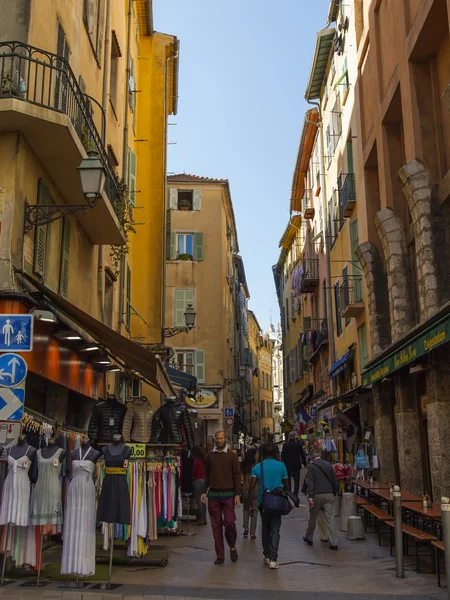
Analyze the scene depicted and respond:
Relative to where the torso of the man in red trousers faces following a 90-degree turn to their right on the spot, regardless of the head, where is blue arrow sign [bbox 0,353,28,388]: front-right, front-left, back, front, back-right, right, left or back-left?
front-left

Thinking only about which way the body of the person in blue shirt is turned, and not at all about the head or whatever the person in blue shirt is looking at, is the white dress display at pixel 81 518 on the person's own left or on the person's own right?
on the person's own left

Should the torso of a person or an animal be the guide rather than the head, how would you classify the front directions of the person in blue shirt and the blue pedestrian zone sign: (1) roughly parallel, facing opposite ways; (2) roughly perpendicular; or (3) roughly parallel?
roughly parallel, facing opposite ways

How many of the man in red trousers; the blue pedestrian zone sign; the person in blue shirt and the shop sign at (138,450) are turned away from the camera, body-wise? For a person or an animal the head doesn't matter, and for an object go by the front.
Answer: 1

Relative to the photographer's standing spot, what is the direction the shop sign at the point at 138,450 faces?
facing the viewer

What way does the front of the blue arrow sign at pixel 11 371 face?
toward the camera

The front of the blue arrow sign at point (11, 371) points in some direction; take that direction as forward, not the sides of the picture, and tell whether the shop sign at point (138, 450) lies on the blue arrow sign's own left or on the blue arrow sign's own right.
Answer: on the blue arrow sign's own left

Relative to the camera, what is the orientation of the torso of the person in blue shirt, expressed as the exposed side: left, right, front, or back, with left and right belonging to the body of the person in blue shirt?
back

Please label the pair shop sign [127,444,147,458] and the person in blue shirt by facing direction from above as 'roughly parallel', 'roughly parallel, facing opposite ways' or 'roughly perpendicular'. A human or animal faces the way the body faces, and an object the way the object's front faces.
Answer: roughly parallel, facing opposite ways

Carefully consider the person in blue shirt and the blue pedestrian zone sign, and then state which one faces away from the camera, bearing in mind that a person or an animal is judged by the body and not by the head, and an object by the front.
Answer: the person in blue shirt

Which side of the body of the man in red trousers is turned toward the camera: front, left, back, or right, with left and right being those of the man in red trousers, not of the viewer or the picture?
front

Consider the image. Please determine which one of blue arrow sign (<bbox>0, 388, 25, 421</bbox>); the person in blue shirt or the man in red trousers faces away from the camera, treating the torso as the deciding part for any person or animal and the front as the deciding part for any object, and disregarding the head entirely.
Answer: the person in blue shirt

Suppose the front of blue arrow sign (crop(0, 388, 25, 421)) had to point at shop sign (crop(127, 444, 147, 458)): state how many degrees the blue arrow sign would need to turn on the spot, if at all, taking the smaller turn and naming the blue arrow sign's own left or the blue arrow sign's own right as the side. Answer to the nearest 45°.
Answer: approximately 135° to the blue arrow sign's own left
